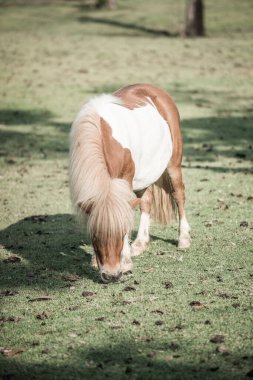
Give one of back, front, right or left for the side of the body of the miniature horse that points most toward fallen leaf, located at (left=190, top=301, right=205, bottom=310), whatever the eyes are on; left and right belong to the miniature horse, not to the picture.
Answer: left

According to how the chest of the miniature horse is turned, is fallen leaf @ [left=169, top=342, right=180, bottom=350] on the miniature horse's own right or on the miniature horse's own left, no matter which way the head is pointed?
on the miniature horse's own left

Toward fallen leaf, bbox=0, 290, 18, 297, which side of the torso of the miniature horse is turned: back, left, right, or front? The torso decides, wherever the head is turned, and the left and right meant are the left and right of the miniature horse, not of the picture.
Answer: front

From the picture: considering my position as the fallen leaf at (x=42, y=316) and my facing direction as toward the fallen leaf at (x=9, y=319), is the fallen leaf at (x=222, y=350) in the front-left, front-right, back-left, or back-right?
back-left

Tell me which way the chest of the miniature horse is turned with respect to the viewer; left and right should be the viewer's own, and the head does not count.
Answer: facing the viewer and to the left of the viewer

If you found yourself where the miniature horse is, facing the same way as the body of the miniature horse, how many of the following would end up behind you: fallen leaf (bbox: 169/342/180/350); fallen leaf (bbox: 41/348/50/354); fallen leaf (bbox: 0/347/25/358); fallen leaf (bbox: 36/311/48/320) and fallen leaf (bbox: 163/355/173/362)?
0

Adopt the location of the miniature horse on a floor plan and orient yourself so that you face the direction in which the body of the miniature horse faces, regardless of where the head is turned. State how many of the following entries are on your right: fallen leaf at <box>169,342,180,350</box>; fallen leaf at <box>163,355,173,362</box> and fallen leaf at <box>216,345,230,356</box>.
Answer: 0

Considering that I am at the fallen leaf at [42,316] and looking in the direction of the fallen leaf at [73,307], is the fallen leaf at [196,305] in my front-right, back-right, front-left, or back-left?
front-right

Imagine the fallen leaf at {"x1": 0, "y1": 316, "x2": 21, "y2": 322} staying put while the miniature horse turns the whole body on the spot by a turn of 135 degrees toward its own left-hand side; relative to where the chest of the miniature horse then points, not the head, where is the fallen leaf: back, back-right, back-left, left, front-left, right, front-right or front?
back-right

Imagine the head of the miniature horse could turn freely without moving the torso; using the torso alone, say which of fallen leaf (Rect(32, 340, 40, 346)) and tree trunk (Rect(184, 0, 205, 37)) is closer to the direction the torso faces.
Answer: the fallen leaf

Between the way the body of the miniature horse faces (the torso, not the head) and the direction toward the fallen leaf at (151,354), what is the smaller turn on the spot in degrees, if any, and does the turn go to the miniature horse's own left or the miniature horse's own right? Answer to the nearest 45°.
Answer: approximately 45° to the miniature horse's own left

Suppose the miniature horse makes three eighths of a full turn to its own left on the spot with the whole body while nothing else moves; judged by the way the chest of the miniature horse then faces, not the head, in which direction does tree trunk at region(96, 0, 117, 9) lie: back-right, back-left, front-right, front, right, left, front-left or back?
left

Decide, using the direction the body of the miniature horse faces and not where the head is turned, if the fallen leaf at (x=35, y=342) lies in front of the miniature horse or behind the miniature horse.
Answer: in front

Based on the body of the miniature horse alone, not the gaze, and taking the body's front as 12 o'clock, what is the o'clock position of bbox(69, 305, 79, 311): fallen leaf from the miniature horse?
The fallen leaf is roughly at 11 o'clock from the miniature horse.

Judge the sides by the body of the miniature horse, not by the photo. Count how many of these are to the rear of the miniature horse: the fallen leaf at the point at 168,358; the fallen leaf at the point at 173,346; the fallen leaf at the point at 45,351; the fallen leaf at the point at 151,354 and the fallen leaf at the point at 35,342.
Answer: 0

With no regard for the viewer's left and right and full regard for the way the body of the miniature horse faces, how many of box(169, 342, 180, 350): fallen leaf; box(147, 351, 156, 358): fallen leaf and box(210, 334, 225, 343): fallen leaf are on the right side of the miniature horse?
0
